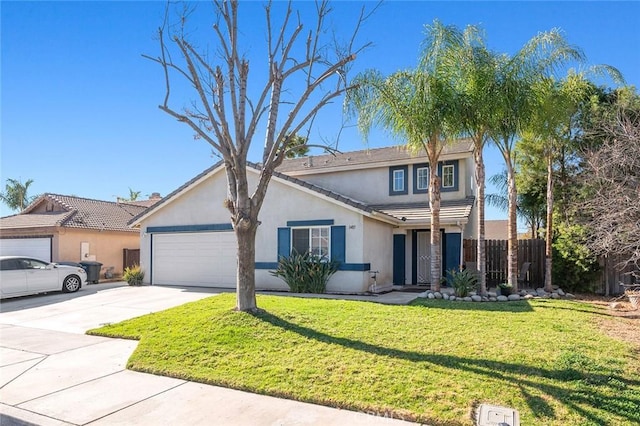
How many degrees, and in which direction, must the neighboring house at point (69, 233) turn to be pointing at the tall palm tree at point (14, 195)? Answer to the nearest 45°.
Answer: approximately 135° to its right

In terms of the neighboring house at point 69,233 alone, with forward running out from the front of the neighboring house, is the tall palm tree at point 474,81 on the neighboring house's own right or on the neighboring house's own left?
on the neighboring house's own left

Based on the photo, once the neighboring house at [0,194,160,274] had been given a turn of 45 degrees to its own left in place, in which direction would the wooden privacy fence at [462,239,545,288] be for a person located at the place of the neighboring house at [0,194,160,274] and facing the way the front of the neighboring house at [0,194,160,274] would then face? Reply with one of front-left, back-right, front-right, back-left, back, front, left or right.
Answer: front-left

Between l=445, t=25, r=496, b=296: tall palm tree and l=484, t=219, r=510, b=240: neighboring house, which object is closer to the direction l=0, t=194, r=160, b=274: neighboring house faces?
the tall palm tree

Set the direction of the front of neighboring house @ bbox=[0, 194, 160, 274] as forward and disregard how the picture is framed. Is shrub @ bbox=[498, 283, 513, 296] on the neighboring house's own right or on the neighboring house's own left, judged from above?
on the neighboring house's own left

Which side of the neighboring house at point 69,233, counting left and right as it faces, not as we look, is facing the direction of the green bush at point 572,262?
left

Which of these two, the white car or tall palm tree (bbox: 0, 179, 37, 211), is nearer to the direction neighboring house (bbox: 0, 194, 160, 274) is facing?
the white car

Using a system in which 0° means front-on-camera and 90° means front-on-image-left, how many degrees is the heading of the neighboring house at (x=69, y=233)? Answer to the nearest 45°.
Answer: approximately 45°

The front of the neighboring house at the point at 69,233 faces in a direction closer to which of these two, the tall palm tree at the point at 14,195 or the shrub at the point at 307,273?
the shrub

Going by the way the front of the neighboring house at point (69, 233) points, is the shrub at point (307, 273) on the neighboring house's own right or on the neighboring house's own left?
on the neighboring house's own left
